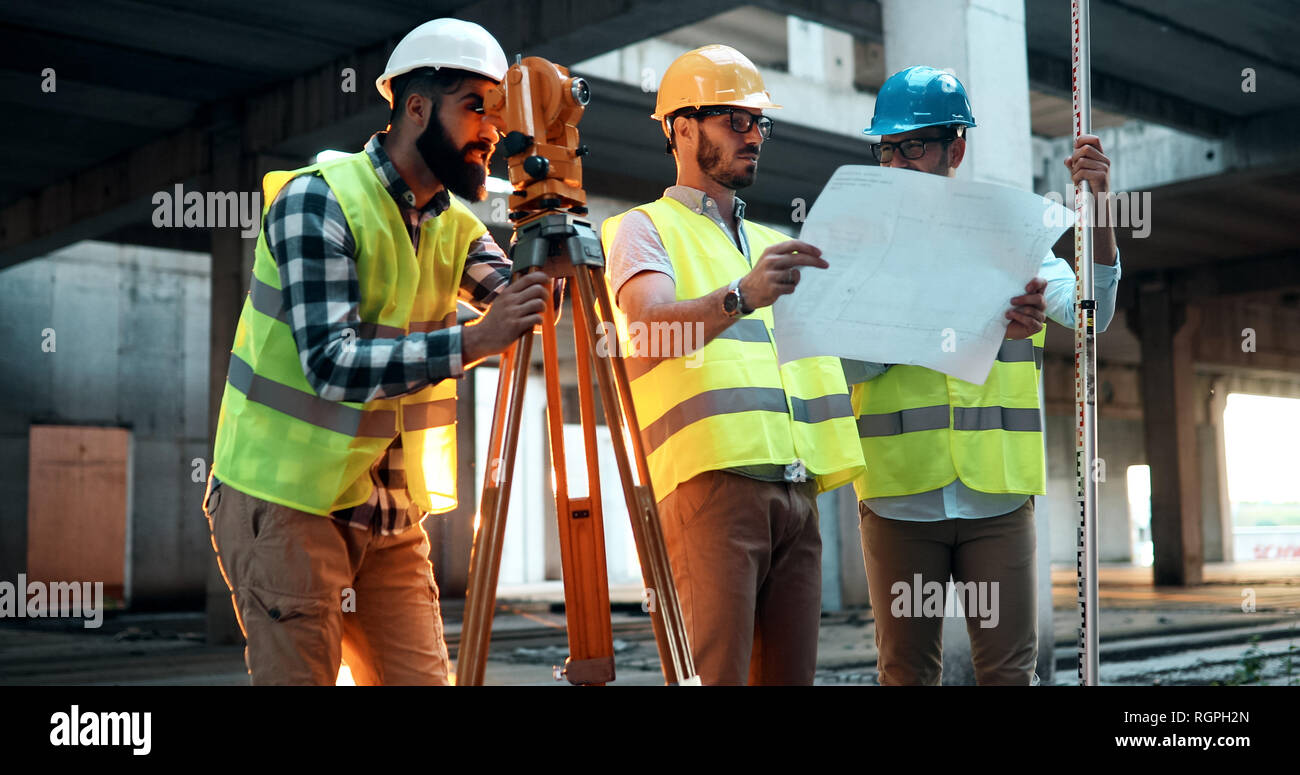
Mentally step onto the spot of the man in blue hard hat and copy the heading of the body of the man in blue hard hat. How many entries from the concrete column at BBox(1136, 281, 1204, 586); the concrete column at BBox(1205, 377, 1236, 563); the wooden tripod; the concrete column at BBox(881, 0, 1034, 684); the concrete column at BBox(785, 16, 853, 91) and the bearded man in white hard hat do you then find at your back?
4

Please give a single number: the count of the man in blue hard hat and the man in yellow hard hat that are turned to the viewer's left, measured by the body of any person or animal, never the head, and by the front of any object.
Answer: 0

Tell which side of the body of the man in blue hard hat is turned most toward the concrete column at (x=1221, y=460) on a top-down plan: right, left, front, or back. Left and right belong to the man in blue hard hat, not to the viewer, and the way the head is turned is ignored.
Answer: back

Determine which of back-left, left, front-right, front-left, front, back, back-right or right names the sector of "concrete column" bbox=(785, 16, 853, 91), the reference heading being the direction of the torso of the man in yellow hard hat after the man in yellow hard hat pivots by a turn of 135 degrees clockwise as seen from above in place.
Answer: right

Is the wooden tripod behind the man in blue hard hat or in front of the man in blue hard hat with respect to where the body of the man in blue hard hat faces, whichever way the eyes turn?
in front

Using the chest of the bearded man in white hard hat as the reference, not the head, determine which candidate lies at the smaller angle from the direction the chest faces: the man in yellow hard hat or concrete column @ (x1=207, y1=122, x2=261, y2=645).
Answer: the man in yellow hard hat

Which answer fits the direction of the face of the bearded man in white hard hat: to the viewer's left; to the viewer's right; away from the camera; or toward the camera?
to the viewer's right

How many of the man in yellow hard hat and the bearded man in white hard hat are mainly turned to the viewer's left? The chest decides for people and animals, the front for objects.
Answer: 0

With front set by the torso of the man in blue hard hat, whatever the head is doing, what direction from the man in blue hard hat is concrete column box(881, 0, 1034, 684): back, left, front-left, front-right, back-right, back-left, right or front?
back

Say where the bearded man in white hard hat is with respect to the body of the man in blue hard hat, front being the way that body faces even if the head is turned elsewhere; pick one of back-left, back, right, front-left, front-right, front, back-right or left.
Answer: front-right

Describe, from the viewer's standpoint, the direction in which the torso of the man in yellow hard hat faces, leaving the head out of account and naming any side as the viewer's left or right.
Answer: facing the viewer and to the right of the viewer
